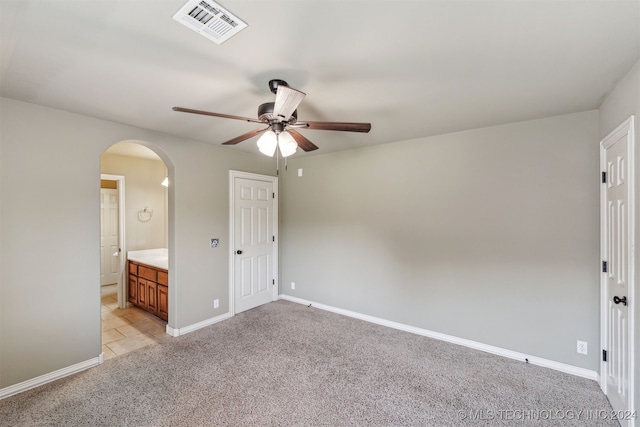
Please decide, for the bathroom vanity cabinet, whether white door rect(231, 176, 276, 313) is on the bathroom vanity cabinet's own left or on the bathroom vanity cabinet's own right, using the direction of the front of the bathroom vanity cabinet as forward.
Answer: on the bathroom vanity cabinet's own left

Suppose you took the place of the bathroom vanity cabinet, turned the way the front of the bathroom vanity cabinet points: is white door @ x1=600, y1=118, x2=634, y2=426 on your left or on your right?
on your left

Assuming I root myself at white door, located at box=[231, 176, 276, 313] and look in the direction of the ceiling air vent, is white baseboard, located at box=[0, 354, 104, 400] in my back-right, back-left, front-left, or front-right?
front-right

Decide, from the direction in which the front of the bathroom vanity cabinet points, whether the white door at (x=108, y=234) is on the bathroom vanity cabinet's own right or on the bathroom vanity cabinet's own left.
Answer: on the bathroom vanity cabinet's own right

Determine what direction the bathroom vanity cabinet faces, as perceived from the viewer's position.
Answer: facing the viewer and to the left of the viewer

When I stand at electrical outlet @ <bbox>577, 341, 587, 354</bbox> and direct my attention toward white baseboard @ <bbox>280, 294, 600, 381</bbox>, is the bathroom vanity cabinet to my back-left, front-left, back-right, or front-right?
front-left

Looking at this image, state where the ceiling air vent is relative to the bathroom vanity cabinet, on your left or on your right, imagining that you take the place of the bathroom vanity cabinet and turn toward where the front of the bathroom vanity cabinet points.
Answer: on your left

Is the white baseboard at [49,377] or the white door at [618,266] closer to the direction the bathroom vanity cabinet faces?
the white baseboard

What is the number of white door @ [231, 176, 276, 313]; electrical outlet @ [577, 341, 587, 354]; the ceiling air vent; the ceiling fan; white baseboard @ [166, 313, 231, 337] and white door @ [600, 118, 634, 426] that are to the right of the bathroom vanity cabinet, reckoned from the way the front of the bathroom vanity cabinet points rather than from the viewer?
0

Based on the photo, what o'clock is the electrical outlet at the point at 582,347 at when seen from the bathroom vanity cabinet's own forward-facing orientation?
The electrical outlet is roughly at 9 o'clock from the bathroom vanity cabinet.

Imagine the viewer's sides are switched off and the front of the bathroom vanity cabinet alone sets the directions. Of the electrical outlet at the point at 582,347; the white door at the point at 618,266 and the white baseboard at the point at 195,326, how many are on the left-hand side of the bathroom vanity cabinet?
3

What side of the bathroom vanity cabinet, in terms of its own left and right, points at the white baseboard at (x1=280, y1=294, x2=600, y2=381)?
left

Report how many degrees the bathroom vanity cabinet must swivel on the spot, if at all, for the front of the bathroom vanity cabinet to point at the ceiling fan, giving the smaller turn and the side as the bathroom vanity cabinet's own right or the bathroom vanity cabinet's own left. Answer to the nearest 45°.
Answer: approximately 45° to the bathroom vanity cabinet's own left

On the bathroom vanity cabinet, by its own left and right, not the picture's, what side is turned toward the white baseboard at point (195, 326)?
left

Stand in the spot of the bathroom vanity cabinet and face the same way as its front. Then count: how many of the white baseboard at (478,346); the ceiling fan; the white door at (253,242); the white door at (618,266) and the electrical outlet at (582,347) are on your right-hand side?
0
